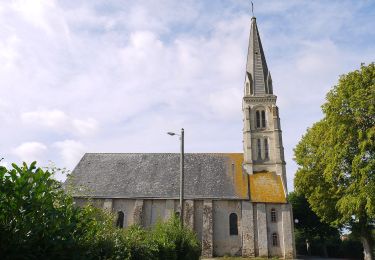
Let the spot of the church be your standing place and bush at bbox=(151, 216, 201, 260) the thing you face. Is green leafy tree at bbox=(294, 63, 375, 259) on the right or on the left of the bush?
left

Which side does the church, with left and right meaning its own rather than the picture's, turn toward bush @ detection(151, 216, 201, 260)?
right

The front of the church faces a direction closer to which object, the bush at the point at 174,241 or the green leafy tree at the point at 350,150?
the green leafy tree

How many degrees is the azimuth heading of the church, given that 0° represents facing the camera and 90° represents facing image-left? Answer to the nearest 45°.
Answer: approximately 270°

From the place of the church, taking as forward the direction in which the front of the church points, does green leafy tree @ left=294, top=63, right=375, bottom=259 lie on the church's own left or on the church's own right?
on the church's own left
